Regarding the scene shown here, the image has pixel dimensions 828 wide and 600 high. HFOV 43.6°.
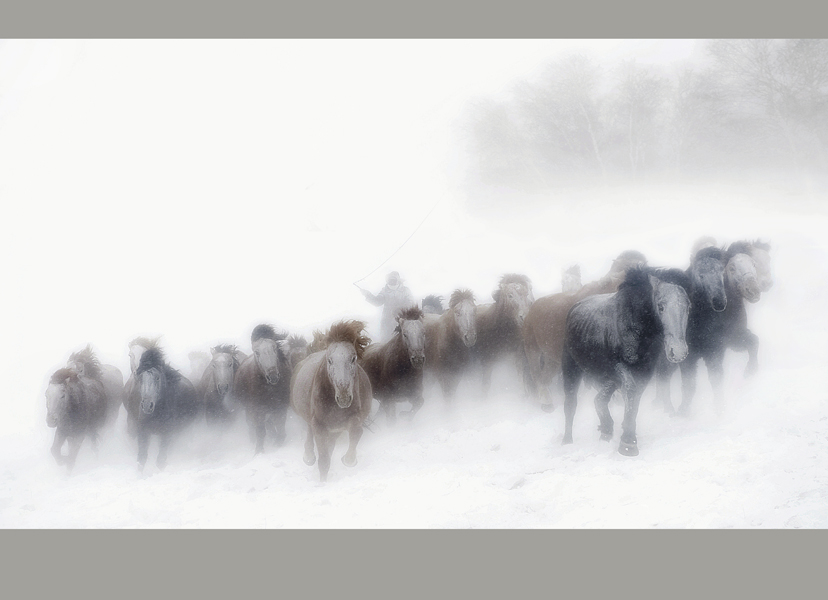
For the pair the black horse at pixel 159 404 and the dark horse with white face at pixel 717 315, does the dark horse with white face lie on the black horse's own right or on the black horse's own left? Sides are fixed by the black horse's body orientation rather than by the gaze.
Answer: on the black horse's own left

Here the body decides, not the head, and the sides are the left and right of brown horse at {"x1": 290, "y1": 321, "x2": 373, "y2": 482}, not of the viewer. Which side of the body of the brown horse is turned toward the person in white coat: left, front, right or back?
back

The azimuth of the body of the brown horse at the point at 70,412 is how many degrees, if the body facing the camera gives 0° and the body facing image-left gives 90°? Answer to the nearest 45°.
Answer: approximately 45°

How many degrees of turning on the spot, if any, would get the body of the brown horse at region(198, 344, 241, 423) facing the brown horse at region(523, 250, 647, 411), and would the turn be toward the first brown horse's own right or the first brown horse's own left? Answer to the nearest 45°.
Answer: approximately 45° to the first brown horse's own left

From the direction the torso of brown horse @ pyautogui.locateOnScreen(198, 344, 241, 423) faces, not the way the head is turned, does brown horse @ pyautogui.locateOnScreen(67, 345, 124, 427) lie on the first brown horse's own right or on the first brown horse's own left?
on the first brown horse's own right

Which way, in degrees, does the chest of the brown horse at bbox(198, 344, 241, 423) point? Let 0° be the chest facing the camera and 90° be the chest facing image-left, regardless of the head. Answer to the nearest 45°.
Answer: approximately 0°

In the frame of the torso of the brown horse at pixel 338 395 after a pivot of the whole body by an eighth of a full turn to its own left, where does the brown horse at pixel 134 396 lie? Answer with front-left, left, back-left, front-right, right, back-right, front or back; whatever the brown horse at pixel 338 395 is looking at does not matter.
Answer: back
